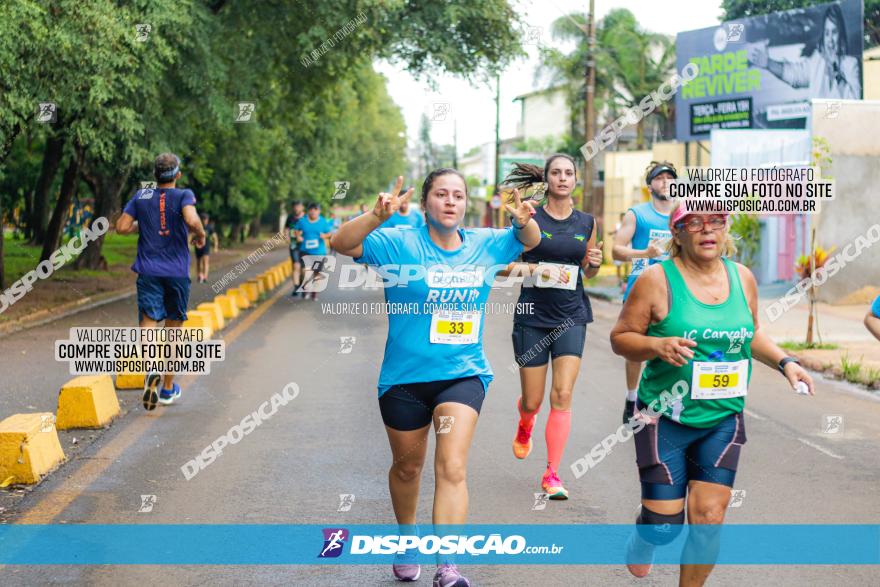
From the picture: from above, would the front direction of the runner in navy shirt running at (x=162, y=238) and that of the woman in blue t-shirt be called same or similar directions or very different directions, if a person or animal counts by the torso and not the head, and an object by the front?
very different directions

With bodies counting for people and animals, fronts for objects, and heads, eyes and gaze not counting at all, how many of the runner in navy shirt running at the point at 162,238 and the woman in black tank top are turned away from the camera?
1

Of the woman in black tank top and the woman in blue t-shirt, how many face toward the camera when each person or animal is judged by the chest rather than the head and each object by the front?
2

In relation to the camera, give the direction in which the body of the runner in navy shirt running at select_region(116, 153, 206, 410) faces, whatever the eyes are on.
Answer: away from the camera

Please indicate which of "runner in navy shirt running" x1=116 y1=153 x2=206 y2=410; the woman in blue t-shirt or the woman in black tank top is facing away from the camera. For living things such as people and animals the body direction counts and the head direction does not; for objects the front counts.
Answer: the runner in navy shirt running

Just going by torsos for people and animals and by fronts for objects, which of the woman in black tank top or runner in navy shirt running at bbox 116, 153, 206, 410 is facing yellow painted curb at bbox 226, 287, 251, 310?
the runner in navy shirt running

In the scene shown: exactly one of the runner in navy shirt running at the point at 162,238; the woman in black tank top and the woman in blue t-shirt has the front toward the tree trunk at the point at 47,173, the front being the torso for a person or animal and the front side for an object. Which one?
the runner in navy shirt running

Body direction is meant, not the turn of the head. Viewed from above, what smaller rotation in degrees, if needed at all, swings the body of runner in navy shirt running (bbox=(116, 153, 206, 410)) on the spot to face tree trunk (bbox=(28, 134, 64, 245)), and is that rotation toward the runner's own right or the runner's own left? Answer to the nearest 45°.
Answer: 0° — they already face it

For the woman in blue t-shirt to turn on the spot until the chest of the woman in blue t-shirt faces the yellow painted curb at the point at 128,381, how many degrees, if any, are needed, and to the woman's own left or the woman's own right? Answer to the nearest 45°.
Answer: approximately 135° to the woman's own right

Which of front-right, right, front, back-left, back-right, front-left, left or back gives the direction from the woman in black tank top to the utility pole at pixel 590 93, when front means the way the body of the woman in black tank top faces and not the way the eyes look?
back

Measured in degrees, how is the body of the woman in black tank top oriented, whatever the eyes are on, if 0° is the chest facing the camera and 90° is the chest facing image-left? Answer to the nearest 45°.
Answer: approximately 0°

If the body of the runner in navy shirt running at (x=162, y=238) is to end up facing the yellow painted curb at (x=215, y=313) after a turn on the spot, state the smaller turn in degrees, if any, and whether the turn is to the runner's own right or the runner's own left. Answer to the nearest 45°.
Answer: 0° — they already face it

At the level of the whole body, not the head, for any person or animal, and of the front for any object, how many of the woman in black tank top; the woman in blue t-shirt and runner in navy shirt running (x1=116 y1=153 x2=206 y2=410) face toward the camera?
2
